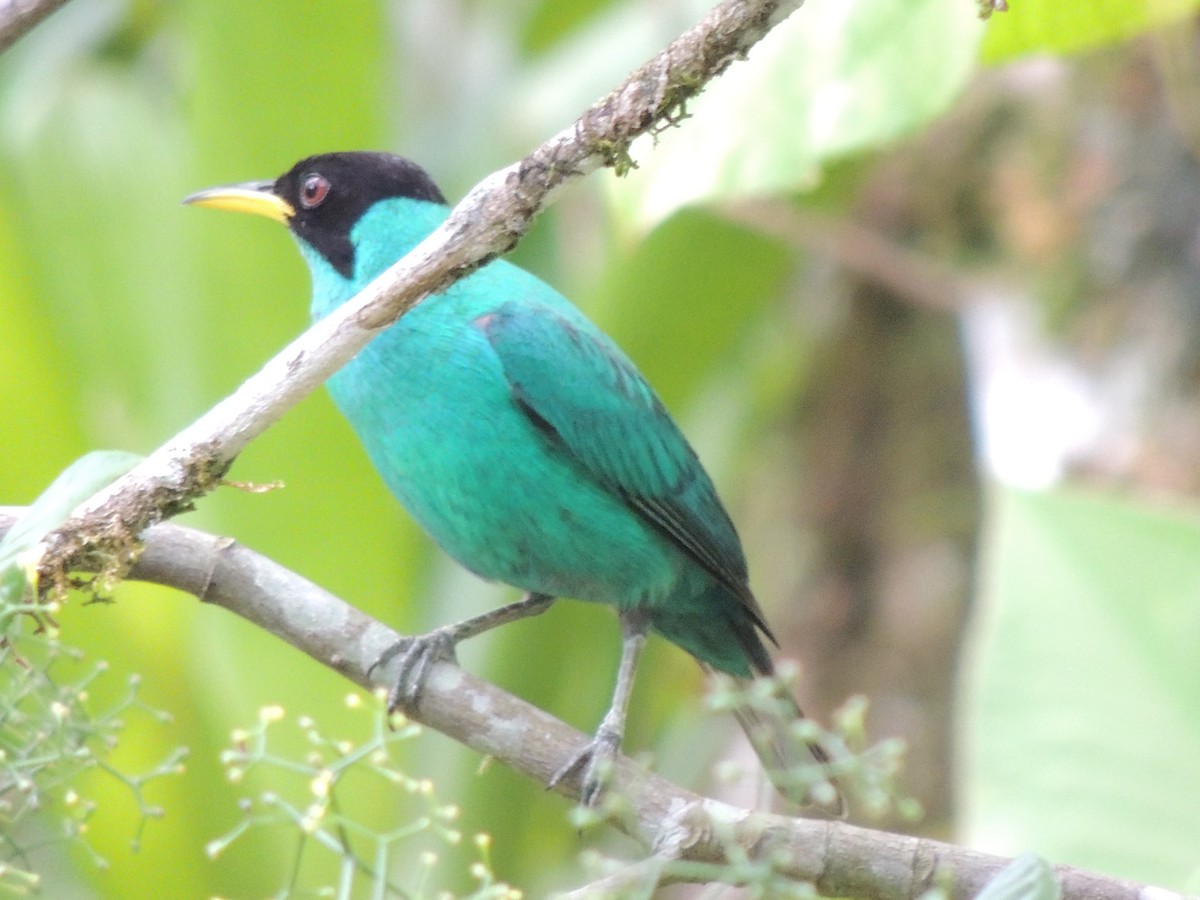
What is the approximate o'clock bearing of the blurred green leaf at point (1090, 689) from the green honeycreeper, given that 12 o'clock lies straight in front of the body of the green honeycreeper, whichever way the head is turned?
The blurred green leaf is roughly at 6 o'clock from the green honeycreeper.

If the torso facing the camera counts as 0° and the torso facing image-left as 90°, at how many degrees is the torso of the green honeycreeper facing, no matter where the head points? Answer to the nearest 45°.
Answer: approximately 90°

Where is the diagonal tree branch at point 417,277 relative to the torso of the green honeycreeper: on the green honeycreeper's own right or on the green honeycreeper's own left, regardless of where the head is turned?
on the green honeycreeper's own left

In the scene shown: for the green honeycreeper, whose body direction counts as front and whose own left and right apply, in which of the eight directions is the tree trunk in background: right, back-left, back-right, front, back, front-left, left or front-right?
back-right
